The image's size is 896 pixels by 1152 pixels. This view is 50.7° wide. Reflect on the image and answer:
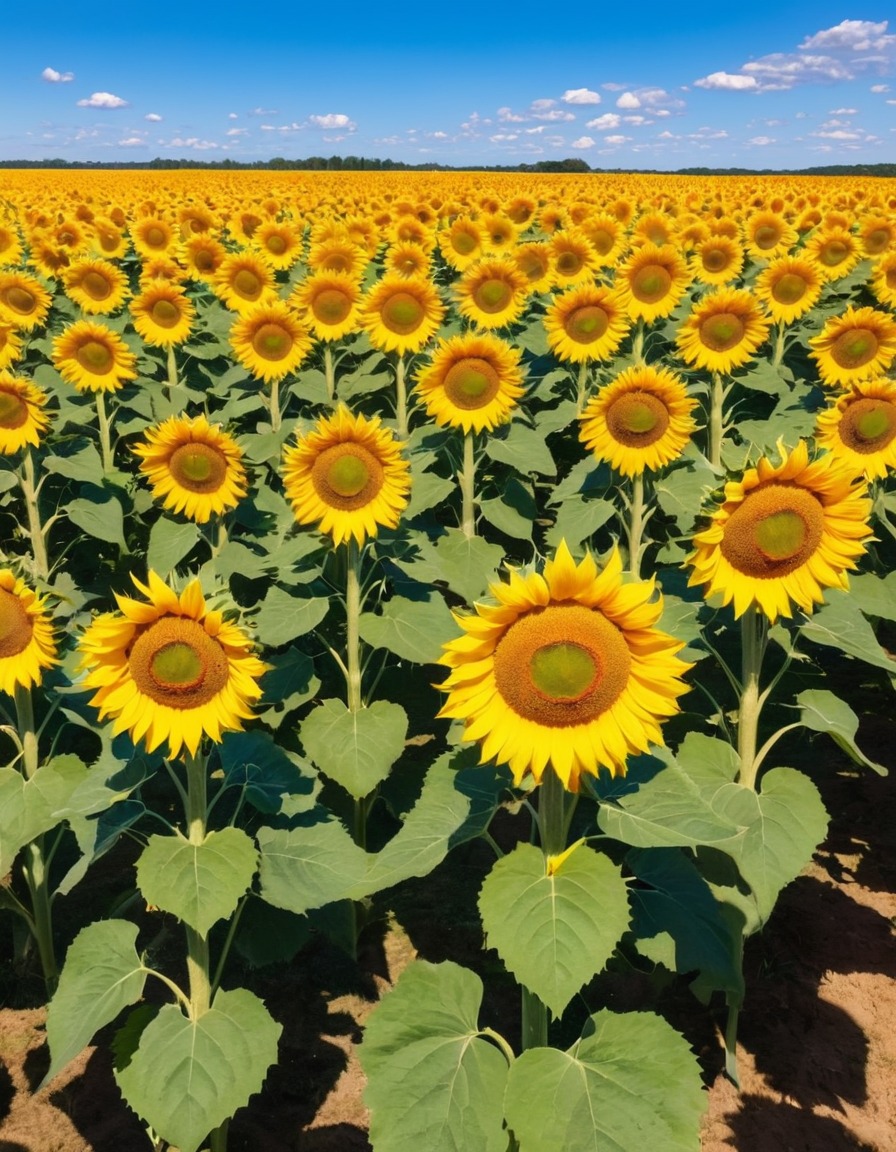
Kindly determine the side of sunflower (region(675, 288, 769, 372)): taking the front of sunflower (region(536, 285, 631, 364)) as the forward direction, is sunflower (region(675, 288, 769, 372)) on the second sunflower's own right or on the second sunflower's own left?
on the second sunflower's own left

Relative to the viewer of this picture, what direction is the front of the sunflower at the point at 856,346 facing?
facing the viewer

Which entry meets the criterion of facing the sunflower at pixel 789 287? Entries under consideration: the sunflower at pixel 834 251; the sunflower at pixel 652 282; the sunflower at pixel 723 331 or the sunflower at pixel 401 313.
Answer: the sunflower at pixel 834 251

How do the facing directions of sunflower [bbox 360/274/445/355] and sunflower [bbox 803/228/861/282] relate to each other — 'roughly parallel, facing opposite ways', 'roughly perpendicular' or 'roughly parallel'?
roughly parallel

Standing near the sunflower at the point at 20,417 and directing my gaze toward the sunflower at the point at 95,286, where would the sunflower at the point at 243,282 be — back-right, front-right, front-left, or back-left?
front-right

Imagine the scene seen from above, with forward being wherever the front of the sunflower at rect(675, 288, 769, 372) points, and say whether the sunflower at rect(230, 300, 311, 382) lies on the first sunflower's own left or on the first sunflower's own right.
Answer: on the first sunflower's own right

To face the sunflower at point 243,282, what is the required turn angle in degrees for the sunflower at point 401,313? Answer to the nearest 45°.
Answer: approximately 135° to its right

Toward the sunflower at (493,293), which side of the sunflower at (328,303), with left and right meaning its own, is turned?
left

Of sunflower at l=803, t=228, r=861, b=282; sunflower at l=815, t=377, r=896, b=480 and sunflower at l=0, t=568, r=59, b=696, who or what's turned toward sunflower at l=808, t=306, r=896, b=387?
sunflower at l=803, t=228, r=861, b=282

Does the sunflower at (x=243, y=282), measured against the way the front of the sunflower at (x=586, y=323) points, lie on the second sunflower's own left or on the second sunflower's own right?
on the second sunflower's own right

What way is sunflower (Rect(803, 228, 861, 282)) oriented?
toward the camera

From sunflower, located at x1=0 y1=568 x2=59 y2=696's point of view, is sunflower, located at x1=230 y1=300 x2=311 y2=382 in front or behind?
behind

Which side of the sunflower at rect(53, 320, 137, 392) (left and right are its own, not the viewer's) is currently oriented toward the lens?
front

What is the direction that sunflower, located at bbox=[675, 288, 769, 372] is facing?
toward the camera

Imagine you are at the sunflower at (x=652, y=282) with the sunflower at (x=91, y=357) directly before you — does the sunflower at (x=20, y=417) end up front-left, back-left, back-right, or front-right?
front-left

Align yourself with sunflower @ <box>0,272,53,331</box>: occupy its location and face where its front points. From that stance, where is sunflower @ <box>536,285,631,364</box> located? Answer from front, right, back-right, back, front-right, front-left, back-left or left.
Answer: front-left

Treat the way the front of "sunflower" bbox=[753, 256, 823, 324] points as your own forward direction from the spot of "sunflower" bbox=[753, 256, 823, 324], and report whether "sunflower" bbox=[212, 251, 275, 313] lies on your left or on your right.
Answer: on your right

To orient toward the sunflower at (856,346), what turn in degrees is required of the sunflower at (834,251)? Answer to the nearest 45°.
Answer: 0° — it already faces it
